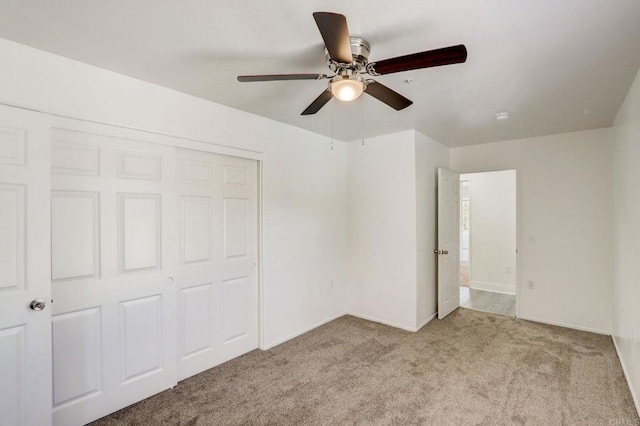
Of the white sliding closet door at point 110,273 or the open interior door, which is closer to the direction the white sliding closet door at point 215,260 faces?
the open interior door

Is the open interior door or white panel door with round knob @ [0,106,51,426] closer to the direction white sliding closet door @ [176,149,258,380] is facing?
the open interior door

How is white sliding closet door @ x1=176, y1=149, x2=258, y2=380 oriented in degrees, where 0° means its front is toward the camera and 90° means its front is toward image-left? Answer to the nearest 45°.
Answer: approximately 315°

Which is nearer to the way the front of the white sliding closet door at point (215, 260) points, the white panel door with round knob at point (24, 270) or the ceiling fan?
the ceiling fan

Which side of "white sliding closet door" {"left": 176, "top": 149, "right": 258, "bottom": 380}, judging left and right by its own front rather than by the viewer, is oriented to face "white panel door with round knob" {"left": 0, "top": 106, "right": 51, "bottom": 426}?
right

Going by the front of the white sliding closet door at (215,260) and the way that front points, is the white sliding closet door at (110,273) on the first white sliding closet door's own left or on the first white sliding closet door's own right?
on the first white sliding closet door's own right

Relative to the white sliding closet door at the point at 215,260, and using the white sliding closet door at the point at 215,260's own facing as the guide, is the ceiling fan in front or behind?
in front
